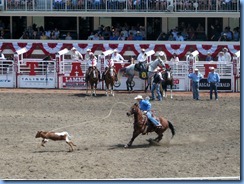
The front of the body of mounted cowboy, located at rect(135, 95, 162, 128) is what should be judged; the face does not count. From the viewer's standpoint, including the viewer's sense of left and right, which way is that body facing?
facing to the left of the viewer

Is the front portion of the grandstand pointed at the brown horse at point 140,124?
yes

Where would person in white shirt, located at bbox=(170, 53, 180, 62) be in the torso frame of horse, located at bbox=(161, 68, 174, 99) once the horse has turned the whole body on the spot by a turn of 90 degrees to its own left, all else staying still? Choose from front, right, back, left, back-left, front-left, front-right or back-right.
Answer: left

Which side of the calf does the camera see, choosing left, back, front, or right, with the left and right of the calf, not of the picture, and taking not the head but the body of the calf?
left

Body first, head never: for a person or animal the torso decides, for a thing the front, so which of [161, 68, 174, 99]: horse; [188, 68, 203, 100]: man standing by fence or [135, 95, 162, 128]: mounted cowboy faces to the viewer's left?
the mounted cowboy

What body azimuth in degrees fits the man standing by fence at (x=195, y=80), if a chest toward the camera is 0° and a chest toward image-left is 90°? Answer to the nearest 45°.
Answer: approximately 0°

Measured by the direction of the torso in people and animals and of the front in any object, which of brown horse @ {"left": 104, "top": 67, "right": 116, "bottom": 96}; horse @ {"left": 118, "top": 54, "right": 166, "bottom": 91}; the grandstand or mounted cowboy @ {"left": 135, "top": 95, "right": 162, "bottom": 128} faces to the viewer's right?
the horse

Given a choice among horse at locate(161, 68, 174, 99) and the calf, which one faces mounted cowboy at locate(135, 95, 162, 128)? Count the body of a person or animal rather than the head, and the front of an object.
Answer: the horse

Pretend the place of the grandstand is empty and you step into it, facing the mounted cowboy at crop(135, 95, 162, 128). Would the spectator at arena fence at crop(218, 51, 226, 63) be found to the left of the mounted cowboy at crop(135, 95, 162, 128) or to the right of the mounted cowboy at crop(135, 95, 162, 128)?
left

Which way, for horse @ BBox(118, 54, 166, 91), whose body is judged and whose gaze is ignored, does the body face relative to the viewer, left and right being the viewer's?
facing to the right of the viewer
